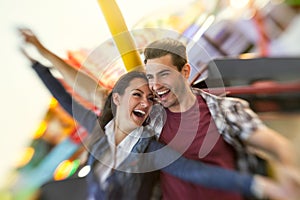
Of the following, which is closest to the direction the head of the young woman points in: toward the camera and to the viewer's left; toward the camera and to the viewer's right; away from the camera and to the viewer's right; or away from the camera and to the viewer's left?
toward the camera and to the viewer's right

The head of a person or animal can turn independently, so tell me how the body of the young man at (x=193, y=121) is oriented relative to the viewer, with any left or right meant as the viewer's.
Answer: facing the viewer and to the left of the viewer

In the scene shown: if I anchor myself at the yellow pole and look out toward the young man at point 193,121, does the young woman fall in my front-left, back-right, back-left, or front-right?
front-right
